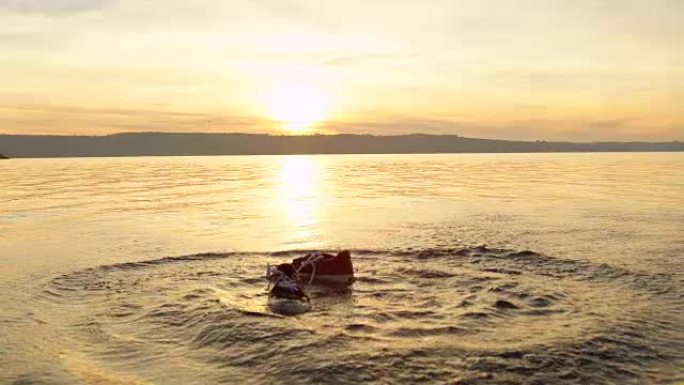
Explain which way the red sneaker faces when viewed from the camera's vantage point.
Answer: facing to the left of the viewer
